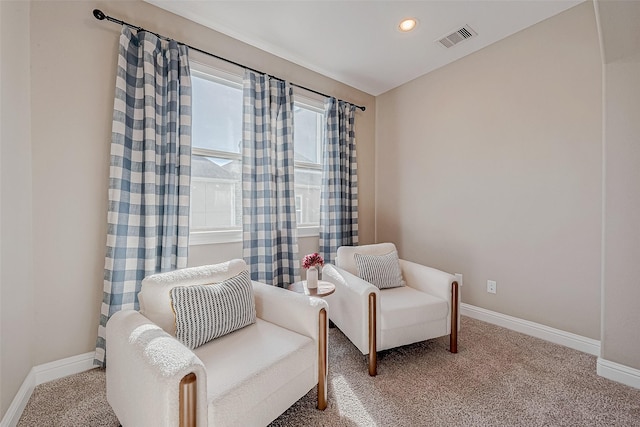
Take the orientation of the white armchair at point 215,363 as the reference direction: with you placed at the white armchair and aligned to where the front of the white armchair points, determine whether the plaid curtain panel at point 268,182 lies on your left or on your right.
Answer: on your left

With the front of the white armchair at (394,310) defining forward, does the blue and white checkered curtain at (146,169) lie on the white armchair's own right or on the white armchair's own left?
on the white armchair's own right

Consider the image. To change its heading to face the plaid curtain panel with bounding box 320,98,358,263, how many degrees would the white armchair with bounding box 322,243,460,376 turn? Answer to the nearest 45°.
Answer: approximately 180°

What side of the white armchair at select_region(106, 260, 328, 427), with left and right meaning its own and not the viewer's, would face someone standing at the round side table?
left

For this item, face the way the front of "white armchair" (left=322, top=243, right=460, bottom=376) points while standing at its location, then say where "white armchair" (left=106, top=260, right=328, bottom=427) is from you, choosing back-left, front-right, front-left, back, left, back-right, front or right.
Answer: right

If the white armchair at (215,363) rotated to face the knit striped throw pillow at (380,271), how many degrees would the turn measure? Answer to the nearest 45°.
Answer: approximately 90° to its left

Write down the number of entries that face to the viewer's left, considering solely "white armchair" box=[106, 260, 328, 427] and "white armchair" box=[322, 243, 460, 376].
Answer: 0

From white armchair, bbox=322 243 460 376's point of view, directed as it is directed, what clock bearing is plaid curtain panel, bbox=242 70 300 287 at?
The plaid curtain panel is roughly at 5 o'clock from the white armchair.

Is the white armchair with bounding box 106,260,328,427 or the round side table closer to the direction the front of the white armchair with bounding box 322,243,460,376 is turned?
the white armchair

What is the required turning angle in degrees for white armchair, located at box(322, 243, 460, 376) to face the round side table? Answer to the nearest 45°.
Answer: approximately 135° to its right

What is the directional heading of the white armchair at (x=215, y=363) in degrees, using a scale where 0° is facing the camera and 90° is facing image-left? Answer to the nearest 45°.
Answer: approximately 315°
